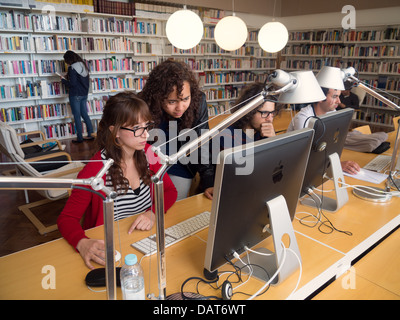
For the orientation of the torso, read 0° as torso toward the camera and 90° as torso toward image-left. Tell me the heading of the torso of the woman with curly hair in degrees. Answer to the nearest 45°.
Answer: approximately 315°

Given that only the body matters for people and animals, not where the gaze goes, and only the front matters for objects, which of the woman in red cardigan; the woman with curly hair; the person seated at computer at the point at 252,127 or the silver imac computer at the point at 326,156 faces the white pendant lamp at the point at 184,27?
the silver imac computer

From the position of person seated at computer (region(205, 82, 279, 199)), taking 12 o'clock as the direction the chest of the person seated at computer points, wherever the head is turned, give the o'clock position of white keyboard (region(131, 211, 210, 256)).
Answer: The white keyboard is roughly at 2 o'clock from the person seated at computer.

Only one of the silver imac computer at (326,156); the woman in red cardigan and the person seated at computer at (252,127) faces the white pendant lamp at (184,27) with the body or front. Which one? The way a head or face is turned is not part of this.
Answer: the silver imac computer

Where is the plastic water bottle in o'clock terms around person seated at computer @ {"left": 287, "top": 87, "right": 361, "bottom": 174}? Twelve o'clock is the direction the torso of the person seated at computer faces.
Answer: The plastic water bottle is roughly at 2 o'clock from the person seated at computer.

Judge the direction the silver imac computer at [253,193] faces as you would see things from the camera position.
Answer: facing away from the viewer and to the left of the viewer

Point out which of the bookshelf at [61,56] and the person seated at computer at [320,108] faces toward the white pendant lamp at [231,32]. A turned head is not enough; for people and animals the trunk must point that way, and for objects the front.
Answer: the bookshelf
